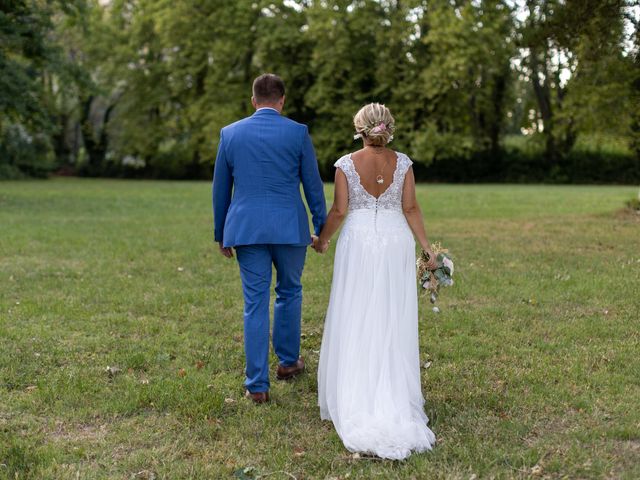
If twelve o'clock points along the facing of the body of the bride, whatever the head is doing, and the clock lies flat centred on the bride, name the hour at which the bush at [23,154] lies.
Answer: The bush is roughly at 11 o'clock from the bride.

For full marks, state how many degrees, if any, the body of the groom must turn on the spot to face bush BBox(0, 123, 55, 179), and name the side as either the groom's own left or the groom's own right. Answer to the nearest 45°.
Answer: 0° — they already face it

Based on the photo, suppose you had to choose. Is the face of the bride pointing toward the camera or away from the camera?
away from the camera

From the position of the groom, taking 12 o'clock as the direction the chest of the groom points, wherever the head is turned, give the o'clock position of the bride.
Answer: The bride is roughly at 4 o'clock from the groom.

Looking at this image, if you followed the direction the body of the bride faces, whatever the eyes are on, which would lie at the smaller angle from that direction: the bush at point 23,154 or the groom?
the bush

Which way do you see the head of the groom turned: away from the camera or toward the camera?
away from the camera

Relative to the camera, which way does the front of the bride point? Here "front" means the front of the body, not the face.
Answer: away from the camera

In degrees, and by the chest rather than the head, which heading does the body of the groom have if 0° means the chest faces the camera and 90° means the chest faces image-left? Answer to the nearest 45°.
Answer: approximately 180°

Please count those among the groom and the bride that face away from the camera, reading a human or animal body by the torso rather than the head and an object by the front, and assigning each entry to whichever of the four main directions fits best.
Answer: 2

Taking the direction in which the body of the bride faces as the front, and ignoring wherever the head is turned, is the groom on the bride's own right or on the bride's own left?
on the bride's own left
